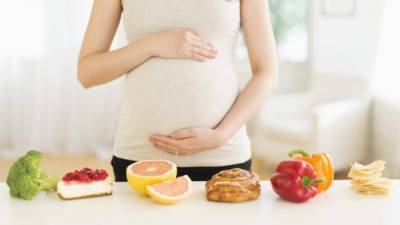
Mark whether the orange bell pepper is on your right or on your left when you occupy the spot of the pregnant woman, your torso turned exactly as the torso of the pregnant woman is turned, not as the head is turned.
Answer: on your left

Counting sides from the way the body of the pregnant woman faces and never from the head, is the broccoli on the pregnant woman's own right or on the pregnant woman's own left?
on the pregnant woman's own right

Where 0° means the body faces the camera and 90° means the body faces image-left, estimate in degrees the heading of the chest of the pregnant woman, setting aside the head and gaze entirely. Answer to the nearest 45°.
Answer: approximately 0°
